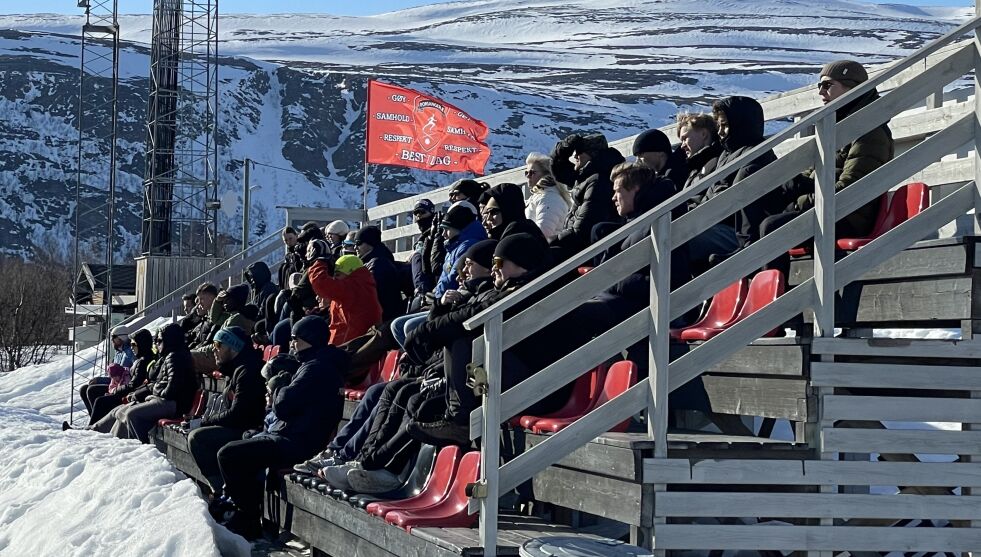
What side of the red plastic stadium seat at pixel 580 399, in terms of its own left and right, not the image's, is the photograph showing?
left

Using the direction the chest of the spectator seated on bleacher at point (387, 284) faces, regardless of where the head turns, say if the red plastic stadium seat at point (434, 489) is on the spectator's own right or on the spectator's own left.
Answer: on the spectator's own left

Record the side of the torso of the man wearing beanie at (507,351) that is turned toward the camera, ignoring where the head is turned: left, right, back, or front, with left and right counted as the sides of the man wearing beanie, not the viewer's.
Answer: left

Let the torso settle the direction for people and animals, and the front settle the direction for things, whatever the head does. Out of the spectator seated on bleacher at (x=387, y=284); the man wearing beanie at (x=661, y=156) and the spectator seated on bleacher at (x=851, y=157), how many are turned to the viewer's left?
3

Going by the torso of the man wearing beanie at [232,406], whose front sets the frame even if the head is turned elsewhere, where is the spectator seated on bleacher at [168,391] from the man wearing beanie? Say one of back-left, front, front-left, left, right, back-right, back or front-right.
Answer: right

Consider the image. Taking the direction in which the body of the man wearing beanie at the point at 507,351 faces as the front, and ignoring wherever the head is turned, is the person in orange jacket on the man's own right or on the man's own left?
on the man's own right

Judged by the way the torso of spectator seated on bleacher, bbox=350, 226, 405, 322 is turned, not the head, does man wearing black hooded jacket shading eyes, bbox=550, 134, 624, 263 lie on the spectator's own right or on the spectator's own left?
on the spectator's own left

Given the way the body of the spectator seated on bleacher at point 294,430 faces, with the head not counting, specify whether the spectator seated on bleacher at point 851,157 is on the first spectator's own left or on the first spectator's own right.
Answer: on the first spectator's own left

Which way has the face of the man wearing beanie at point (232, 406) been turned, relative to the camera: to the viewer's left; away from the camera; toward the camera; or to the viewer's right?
to the viewer's left

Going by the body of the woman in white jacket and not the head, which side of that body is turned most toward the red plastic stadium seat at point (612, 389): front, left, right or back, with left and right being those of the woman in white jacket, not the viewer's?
left

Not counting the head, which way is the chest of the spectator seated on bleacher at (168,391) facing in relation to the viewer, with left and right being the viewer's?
facing to the left of the viewer

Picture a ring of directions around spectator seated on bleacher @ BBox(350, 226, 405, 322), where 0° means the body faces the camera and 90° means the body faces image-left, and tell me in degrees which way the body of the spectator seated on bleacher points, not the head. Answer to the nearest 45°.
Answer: approximately 90°
